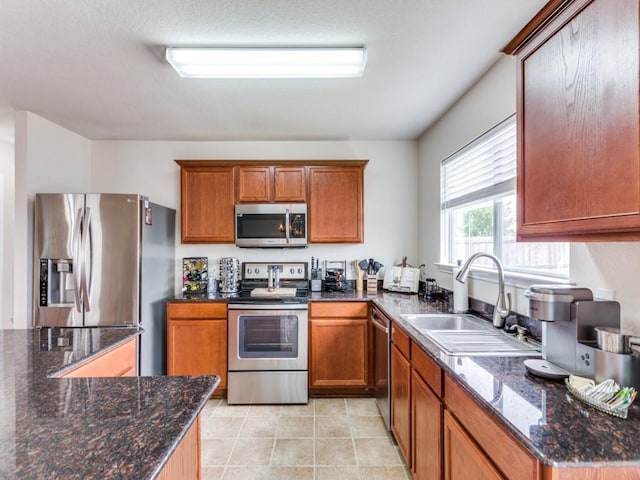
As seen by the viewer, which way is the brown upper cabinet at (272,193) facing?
toward the camera

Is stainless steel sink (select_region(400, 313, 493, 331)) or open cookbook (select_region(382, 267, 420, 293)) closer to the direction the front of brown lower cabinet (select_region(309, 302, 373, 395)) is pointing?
the stainless steel sink

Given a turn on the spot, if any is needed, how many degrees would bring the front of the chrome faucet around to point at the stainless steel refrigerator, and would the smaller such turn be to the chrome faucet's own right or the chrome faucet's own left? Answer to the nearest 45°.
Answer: approximately 45° to the chrome faucet's own right

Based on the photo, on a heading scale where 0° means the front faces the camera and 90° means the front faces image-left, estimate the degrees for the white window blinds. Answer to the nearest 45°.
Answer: approximately 45°

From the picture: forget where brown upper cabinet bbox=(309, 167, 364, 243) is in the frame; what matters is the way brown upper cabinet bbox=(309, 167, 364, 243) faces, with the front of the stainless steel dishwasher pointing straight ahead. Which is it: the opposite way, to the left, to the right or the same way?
to the left

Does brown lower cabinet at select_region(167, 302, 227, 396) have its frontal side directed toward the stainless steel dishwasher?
no

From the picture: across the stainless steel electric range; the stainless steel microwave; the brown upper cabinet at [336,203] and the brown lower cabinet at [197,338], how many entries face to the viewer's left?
0

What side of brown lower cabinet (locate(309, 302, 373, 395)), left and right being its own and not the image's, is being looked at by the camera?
front

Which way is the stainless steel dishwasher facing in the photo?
to the viewer's left

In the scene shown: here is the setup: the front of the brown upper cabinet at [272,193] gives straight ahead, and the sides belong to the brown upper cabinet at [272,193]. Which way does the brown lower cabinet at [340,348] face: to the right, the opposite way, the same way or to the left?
the same way

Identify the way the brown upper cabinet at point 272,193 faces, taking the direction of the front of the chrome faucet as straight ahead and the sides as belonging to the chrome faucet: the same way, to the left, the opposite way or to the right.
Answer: to the left

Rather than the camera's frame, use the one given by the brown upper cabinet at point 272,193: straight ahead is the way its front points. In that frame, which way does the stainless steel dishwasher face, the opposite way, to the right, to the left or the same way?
to the right

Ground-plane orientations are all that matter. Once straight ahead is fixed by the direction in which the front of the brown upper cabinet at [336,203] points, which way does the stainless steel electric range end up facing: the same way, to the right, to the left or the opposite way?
the same way
